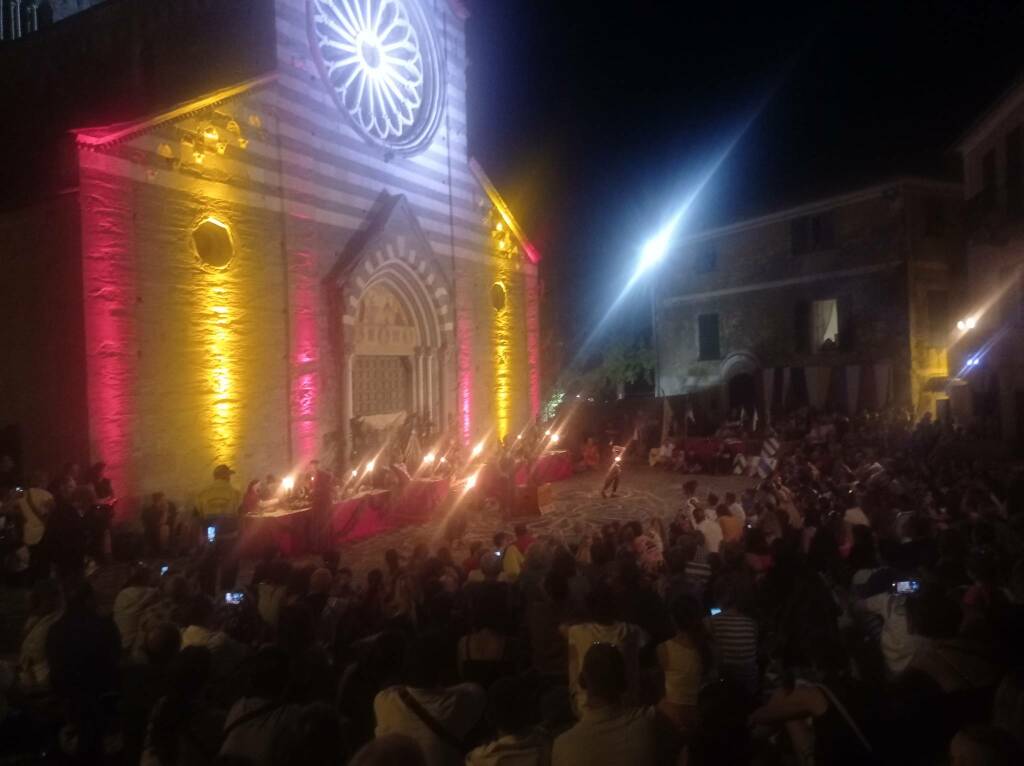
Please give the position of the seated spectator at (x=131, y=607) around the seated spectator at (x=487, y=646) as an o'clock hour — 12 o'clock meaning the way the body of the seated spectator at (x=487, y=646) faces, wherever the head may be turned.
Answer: the seated spectator at (x=131, y=607) is roughly at 10 o'clock from the seated spectator at (x=487, y=646).

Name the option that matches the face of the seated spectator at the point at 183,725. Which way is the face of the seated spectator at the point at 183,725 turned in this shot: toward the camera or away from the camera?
away from the camera

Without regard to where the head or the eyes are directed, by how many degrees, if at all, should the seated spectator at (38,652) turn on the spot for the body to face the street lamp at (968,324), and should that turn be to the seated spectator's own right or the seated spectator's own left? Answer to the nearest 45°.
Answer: approximately 45° to the seated spectator's own right

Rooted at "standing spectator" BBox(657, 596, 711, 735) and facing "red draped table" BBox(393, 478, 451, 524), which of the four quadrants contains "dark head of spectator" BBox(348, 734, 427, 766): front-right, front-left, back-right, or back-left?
back-left

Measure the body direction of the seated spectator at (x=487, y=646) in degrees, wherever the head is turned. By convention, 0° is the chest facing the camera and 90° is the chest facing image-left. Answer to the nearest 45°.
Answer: approximately 180°

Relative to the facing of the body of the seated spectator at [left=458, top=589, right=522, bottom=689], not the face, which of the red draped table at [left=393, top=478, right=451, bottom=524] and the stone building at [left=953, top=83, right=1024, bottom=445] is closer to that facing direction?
the red draped table

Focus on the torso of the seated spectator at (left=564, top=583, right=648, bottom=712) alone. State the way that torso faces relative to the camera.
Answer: away from the camera

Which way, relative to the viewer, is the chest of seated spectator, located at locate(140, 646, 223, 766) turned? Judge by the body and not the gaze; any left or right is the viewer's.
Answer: facing away from the viewer and to the right of the viewer

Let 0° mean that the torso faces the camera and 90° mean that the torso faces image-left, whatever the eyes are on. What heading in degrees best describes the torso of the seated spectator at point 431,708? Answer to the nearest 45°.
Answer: approximately 180°

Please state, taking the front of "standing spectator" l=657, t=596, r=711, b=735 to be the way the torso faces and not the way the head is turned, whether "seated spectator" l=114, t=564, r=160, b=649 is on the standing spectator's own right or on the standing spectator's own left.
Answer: on the standing spectator's own left

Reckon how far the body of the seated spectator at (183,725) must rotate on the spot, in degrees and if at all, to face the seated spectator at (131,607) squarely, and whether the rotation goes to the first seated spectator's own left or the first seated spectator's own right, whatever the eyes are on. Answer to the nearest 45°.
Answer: approximately 45° to the first seated spectator's own left

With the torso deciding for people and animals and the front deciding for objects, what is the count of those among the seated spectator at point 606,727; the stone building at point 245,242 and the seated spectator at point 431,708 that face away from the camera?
2

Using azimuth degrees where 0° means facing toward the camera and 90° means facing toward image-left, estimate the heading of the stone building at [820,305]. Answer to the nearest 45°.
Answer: approximately 45°

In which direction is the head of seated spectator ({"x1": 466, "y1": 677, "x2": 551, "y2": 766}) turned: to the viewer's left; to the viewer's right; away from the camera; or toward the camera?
away from the camera

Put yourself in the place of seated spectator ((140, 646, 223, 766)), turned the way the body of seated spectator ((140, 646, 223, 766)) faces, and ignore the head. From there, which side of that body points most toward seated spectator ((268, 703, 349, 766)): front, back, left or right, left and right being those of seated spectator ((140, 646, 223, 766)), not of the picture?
right

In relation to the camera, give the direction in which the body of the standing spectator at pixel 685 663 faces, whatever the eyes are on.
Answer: away from the camera

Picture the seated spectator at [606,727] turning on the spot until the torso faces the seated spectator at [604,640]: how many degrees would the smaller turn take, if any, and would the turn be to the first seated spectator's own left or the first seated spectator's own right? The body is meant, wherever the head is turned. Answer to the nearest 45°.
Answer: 0° — they already face them
